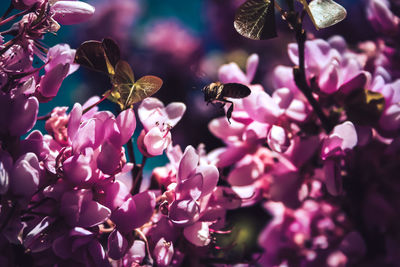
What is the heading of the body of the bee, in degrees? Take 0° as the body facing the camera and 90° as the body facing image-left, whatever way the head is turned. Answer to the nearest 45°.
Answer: approximately 90°
